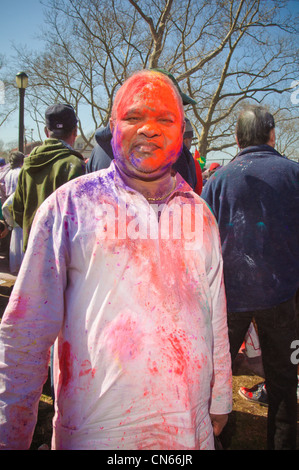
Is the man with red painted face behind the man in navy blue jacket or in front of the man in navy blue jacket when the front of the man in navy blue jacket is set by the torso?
behind

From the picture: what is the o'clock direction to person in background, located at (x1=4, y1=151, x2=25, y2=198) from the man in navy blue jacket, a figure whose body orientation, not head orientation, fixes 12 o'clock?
The person in background is roughly at 10 o'clock from the man in navy blue jacket.

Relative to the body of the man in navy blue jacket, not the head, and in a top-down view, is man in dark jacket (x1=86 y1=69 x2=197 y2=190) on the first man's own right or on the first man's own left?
on the first man's own left

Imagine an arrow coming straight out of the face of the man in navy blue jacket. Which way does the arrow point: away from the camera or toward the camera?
away from the camera

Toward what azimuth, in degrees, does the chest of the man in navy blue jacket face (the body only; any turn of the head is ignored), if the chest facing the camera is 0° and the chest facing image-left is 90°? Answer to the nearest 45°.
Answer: approximately 180°

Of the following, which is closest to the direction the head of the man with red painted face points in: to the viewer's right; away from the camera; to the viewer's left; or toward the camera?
toward the camera

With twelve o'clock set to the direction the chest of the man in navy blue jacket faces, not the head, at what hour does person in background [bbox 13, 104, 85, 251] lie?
The person in background is roughly at 9 o'clock from the man in navy blue jacket.

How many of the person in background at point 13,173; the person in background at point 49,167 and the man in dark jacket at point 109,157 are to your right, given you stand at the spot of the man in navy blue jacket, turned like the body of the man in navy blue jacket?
0
